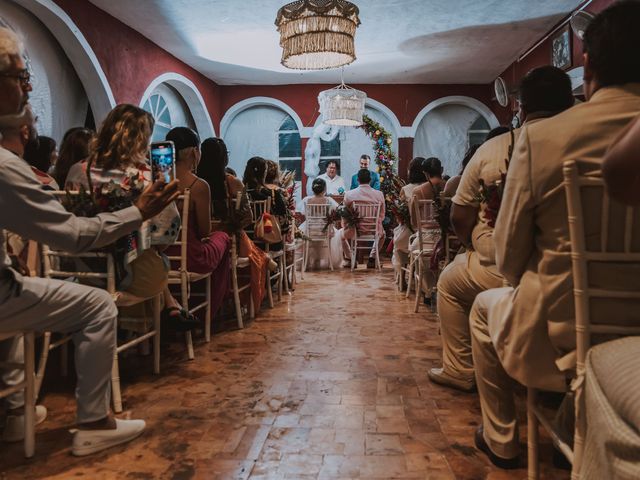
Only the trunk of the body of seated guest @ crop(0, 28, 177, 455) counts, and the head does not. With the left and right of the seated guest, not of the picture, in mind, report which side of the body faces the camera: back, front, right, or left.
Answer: right

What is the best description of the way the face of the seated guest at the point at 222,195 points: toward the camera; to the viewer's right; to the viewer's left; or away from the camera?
away from the camera

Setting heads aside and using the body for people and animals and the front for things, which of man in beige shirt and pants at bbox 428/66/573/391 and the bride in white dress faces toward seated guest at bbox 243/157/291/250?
the man in beige shirt and pants

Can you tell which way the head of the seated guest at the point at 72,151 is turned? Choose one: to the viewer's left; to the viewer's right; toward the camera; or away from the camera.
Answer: away from the camera

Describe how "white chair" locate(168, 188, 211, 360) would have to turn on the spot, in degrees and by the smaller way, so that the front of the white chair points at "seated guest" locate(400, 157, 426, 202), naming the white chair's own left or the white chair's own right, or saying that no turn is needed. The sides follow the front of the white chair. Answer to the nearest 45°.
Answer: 0° — it already faces them

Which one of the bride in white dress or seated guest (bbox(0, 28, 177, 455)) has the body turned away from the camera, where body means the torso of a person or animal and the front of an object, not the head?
the bride in white dress

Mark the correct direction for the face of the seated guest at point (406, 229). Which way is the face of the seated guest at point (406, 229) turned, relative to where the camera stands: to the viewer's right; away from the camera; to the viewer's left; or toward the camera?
away from the camera

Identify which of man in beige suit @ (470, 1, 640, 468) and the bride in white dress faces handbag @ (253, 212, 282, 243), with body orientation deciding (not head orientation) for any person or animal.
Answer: the man in beige suit

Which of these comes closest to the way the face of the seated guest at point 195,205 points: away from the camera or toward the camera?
away from the camera

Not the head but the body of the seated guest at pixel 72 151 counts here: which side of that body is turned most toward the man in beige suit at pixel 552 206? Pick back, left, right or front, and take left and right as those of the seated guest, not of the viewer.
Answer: right

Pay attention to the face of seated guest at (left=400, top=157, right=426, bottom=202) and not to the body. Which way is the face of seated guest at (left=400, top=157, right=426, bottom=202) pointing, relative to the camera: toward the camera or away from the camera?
away from the camera

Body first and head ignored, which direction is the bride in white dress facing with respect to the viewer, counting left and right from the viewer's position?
facing away from the viewer

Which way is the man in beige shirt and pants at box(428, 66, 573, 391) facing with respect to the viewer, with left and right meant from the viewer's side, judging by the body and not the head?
facing away from the viewer and to the left of the viewer
